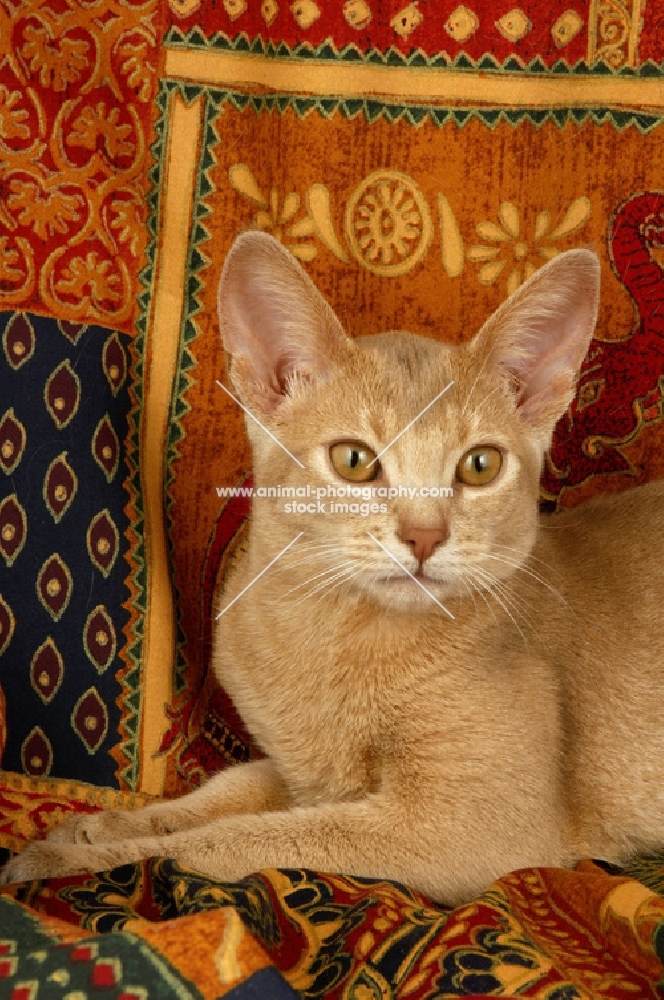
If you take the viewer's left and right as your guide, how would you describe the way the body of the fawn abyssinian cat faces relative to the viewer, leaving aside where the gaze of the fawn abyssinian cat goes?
facing the viewer and to the left of the viewer
